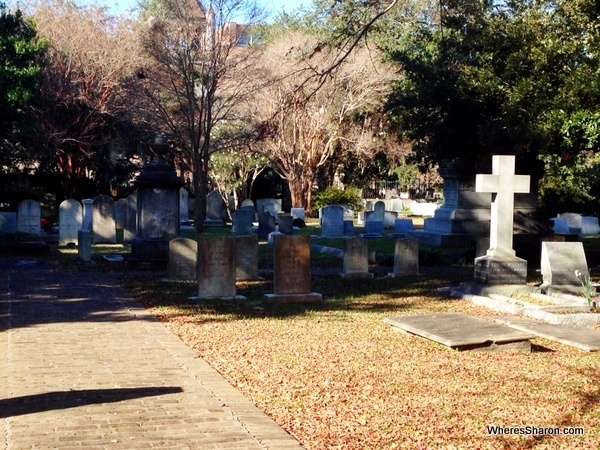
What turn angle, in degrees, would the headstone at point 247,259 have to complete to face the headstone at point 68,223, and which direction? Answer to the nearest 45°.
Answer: approximately 135° to its right

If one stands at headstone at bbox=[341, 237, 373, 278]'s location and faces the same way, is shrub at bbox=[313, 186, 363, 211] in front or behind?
behind

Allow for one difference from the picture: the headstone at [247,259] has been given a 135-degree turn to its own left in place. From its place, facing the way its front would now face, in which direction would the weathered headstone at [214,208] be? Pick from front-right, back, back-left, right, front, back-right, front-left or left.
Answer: front-left

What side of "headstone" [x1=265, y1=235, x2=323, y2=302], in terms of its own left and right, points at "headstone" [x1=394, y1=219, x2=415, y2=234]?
back

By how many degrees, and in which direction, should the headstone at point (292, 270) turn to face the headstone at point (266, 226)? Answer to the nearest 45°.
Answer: approximately 180°
